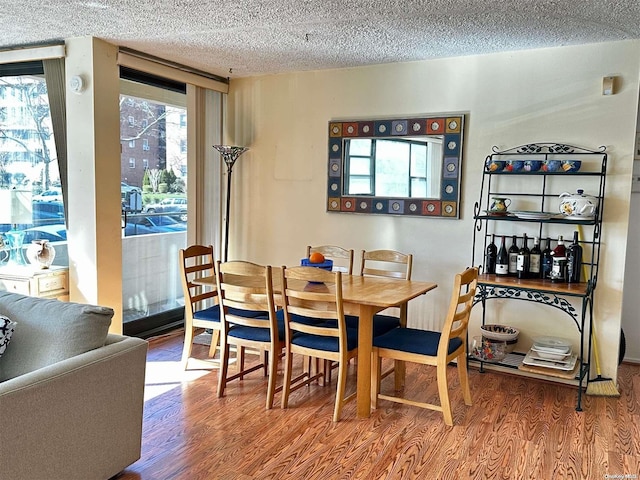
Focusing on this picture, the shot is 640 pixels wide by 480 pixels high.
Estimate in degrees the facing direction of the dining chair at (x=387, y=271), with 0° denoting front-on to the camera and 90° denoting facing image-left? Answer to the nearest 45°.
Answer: approximately 45°

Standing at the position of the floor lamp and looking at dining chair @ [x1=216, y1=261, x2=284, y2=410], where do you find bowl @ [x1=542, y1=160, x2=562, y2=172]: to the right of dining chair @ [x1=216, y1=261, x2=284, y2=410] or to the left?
left

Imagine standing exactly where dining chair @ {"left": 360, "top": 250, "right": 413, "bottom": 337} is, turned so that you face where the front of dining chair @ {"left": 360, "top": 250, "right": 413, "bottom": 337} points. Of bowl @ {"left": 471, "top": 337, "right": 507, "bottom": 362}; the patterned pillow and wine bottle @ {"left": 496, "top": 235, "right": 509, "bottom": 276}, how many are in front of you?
1

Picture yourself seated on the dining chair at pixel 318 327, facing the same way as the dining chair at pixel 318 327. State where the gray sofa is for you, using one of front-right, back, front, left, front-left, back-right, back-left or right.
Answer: back

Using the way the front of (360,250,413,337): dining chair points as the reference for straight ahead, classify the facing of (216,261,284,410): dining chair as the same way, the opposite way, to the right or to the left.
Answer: the opposite way

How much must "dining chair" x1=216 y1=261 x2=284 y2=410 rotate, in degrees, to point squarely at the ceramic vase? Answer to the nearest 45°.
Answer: approximately 90° to its left

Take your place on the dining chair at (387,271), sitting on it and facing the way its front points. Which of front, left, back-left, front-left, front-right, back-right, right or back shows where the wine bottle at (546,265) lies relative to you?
back-left

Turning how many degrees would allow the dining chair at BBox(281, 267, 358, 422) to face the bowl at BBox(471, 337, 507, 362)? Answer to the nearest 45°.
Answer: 0° — it already faces it

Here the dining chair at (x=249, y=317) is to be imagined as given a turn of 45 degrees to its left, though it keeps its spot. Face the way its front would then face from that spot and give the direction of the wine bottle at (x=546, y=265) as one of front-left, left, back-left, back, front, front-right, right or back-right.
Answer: right
